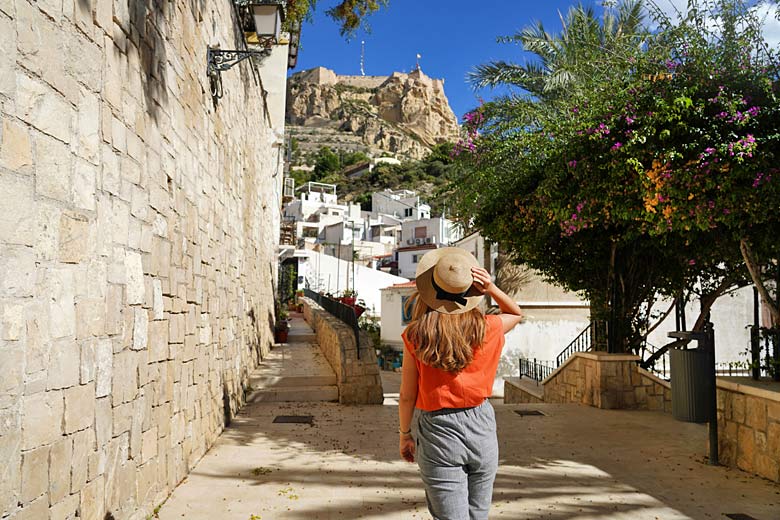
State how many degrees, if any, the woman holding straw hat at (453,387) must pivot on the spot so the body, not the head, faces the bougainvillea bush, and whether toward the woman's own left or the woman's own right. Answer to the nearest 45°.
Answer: approximately 45° to the woman's own right

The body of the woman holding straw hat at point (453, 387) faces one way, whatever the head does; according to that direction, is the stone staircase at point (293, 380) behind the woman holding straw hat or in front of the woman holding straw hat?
in front

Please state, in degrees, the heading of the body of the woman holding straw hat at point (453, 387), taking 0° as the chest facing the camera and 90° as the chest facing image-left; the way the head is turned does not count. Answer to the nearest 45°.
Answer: approximately 180°

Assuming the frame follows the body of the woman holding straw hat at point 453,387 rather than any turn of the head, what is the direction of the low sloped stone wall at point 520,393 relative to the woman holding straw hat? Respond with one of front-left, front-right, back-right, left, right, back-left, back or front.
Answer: front

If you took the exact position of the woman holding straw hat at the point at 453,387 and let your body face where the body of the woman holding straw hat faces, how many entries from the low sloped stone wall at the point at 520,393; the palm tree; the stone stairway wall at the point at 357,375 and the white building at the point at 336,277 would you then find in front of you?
4

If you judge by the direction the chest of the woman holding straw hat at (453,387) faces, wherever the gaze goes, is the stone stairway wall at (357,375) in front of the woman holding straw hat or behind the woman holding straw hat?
in front

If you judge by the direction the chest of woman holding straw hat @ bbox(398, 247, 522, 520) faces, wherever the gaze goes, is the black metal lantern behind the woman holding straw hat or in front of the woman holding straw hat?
in front

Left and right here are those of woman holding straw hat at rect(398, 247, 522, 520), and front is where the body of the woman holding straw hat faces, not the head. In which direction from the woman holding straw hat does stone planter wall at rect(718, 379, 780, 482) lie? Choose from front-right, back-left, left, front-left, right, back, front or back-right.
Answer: front-right
